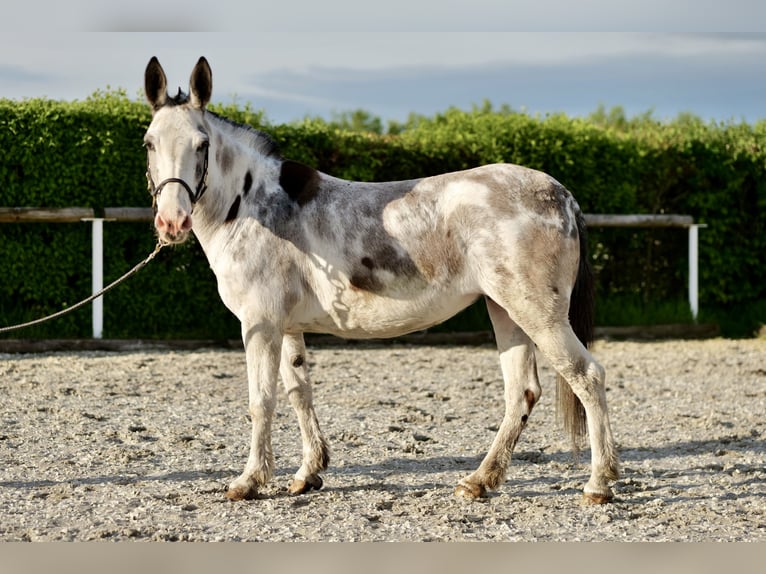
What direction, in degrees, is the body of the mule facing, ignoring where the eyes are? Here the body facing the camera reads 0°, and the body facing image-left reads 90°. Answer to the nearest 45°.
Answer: approximately 90°
